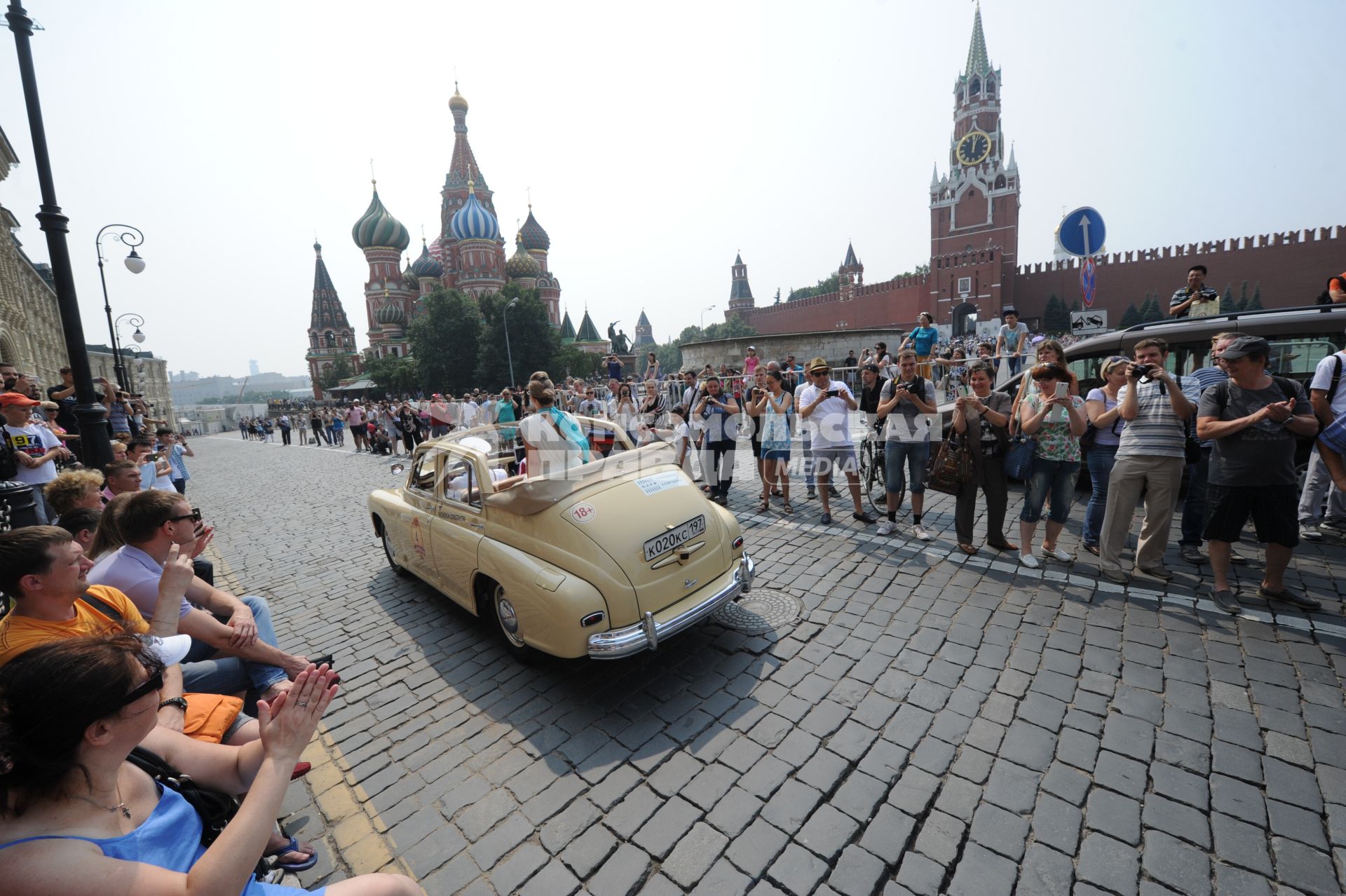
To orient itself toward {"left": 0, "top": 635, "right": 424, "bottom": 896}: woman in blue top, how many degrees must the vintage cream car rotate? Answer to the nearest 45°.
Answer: approximately 90° to its left

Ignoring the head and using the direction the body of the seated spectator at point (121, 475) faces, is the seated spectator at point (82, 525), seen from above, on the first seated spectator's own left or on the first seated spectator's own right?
on the first seated spectator's own right

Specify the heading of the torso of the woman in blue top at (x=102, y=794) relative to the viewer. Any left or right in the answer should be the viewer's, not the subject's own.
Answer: facing to the right of the viewer

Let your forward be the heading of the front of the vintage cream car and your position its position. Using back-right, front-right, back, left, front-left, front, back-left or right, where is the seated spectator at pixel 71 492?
front-left

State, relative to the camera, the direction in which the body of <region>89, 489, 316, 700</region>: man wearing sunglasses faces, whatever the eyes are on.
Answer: to the viewer's right
